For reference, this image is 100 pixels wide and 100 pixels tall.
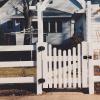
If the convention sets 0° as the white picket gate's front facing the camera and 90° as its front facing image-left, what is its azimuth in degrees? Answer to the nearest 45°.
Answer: approximately 0°
